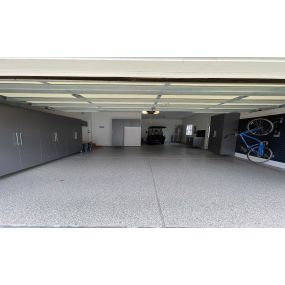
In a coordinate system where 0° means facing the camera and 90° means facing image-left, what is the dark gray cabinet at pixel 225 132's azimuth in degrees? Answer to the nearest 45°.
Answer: approximately 45°

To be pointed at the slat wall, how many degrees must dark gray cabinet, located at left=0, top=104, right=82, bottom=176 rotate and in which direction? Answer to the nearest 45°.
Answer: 0° — it already faces it

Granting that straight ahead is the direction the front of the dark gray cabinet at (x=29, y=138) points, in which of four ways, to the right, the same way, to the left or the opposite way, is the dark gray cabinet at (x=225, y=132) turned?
the opposite way

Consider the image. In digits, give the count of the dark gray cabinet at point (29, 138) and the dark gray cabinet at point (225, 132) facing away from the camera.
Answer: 0

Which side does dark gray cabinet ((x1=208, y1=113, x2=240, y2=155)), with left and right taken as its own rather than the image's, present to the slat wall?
left

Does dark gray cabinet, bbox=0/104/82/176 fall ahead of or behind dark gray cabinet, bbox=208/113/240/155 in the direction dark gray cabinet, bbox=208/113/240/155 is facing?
ahead

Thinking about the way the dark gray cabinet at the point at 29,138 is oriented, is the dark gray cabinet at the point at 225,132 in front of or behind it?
in front

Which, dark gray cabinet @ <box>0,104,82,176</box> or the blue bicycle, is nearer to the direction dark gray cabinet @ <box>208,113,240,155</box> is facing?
the dark gray cabinet

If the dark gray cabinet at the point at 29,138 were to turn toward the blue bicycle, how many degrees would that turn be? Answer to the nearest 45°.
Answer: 0° — it already faces it
